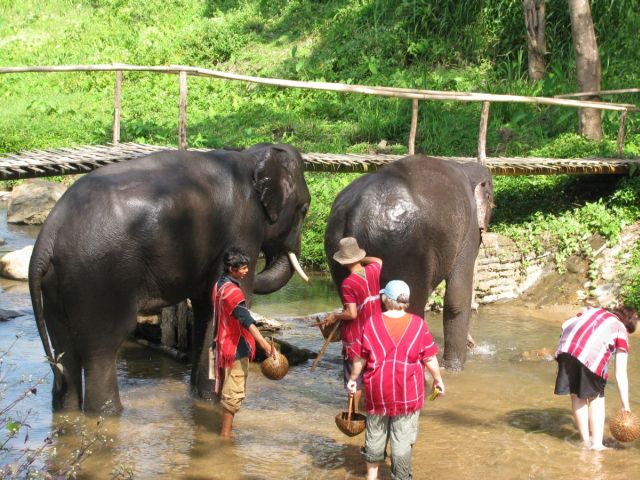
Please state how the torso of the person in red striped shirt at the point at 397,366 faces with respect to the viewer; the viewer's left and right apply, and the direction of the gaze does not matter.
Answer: facing away from the viewer

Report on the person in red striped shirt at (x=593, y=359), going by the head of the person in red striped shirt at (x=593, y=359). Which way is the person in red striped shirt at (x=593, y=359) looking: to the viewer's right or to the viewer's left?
to the viewer's right

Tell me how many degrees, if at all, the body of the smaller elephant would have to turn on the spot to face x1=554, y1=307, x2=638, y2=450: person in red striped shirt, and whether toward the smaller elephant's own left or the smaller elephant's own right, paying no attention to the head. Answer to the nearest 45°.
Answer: approximately 90° to the smaller elephant's own right

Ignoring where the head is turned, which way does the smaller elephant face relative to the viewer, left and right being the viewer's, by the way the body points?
facing away from the viewer and to the right of the viewer

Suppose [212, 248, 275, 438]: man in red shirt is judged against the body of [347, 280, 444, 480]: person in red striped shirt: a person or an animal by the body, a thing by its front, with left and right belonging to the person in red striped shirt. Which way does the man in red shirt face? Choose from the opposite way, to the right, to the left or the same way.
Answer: to the right

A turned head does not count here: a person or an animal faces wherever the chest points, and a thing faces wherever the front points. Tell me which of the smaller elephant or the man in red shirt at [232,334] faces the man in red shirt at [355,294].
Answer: the man in red shirt at [232,334]

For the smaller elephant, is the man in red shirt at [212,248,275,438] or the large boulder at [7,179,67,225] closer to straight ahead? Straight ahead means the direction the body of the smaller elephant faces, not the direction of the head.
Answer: the large boulder

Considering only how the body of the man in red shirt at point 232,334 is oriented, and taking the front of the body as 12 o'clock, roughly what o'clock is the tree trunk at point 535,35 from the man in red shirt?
The tree trunk is roughly at 10 o'clock from the man in red shirt.

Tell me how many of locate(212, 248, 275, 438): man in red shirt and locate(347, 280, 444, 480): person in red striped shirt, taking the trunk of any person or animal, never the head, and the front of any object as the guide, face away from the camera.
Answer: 1

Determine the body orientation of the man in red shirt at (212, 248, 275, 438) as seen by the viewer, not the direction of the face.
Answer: to the viewer's right

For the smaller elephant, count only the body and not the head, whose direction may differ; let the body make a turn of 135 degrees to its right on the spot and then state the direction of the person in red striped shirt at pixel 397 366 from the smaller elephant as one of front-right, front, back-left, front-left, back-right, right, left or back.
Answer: front

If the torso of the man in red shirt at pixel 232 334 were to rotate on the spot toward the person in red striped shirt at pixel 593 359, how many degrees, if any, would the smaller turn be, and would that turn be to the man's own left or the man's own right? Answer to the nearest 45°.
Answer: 0° — they already face them
